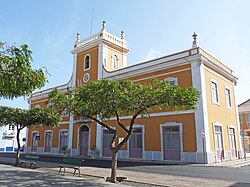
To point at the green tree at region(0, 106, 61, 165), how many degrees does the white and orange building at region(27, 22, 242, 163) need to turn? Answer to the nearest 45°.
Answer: approximately 45° to its right

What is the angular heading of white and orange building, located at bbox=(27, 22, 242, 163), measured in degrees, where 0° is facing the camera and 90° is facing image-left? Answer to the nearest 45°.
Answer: approximately 45°

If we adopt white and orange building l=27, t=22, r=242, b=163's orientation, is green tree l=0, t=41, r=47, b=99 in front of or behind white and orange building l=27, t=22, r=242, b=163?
in front

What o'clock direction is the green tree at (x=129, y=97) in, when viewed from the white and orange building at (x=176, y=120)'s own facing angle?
The green tree is roughly at 11 o'clock from the white and orange building.
